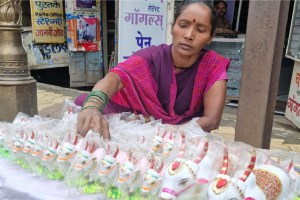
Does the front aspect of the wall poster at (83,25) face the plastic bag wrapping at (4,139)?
yes

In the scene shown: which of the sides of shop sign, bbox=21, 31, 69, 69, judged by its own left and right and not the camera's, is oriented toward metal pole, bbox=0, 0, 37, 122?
front

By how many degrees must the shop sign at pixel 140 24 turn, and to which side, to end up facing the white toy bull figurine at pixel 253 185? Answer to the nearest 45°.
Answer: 0° — it already faces it

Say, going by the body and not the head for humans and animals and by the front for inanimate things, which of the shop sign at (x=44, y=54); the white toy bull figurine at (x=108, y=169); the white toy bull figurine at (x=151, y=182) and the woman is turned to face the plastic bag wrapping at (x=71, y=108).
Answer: the shop sign

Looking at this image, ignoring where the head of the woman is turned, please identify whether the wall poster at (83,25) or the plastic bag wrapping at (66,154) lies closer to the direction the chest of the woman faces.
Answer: the plastic bag wrapping

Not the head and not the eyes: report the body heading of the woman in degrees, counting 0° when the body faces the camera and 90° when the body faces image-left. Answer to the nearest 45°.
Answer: approximately 0°

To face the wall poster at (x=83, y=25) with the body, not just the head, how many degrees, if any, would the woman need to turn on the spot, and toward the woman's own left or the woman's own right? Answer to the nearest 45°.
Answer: approximately 180°
